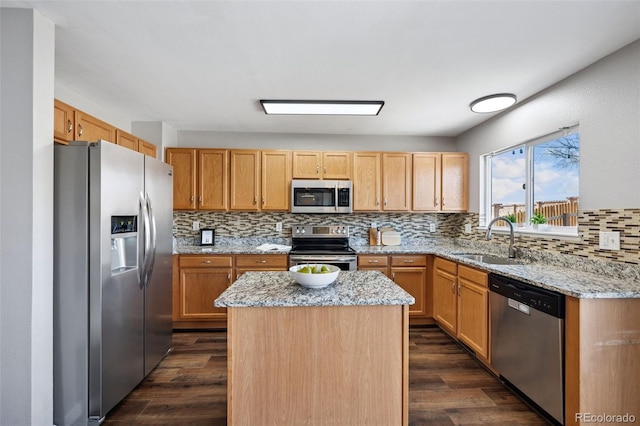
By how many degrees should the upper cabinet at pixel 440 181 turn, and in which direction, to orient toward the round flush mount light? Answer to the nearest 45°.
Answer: approximately 45° to its left

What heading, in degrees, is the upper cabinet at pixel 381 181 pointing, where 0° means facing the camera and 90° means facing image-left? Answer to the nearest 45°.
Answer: approximately 0°

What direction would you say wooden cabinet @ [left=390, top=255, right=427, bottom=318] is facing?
toward the camera

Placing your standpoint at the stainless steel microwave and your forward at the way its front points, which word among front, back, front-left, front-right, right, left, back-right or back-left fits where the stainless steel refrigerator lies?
front-right

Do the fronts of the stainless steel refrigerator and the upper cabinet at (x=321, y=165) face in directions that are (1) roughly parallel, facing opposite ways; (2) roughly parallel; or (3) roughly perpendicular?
roughly perpendicular

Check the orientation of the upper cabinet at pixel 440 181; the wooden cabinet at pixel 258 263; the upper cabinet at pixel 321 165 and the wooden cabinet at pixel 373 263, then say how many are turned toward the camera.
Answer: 4

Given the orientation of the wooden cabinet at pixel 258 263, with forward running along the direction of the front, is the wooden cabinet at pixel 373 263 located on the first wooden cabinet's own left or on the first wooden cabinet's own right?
on the first wooden cabinet's own left

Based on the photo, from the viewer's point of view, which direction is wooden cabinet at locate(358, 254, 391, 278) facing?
toward the camera

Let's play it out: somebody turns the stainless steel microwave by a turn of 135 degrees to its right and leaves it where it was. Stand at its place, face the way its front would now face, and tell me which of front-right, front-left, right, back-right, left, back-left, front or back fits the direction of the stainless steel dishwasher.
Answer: back

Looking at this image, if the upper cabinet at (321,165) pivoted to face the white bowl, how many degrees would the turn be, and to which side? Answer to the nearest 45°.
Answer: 0° — it already faces it

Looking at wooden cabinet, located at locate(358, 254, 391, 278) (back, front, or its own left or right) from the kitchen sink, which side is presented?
left

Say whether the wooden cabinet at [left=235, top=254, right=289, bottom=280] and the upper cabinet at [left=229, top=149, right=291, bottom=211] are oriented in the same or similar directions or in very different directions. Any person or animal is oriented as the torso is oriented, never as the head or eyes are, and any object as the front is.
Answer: same or similar directions

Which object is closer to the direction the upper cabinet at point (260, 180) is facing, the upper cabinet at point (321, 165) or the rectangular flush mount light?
the rectangular flush mount light
